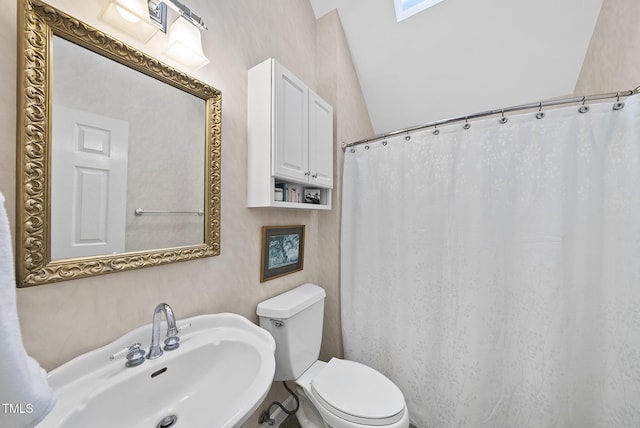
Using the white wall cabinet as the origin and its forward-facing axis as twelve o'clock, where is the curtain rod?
The curtain rod is roughly at 11 o'clock from the white wall cabinet.

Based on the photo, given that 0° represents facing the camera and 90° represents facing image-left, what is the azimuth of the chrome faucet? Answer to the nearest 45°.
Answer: approximately 315°

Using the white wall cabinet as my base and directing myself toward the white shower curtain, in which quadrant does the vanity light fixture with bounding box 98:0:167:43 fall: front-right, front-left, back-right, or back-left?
back-right

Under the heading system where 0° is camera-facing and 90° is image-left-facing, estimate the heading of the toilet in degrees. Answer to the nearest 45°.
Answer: approximately 315°

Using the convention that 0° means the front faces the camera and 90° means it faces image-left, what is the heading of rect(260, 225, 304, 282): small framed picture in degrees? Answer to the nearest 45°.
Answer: approximately 315°

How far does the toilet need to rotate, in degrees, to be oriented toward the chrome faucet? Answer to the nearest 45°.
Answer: approximately 90° to its right
